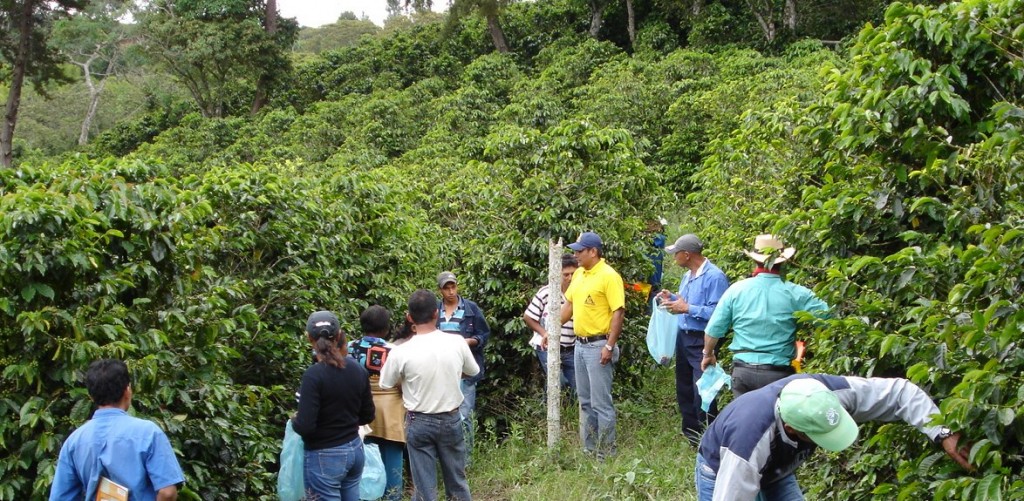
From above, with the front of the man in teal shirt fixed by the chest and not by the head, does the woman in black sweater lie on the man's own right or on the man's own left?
on the man's own left

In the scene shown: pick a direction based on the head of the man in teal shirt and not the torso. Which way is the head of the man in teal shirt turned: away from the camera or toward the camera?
away from the camera

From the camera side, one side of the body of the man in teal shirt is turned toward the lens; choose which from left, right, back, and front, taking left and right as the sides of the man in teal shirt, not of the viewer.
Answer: back

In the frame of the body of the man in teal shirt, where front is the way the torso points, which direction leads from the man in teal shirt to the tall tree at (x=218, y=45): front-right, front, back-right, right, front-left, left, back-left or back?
front-left

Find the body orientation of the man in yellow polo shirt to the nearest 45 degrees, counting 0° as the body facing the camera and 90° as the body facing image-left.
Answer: approximately 45°

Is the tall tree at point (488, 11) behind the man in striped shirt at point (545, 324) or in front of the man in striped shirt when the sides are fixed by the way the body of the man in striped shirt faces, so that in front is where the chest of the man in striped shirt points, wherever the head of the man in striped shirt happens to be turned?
behind

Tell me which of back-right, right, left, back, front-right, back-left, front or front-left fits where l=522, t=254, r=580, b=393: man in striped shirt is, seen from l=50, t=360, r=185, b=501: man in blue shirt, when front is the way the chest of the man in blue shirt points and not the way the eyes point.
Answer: front-right

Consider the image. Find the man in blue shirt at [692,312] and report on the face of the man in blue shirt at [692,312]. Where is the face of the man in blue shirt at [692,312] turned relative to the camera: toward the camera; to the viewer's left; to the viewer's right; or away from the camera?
to the viewer's left

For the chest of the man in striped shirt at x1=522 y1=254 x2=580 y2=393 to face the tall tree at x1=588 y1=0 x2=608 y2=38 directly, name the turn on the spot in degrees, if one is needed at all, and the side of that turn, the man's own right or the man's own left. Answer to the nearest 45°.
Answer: approximately 135° to the man's own left

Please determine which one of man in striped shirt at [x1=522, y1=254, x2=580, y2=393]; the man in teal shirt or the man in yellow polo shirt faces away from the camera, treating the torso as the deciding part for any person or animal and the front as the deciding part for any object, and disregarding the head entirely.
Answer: the man in teal shirt

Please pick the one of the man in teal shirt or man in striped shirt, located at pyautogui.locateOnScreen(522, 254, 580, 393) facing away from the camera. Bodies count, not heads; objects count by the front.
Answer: the man in teal shirt

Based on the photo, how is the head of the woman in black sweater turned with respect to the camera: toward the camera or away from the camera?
away from the camera

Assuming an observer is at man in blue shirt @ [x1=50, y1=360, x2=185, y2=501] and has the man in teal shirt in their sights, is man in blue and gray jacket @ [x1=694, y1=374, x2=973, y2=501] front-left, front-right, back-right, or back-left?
front-right

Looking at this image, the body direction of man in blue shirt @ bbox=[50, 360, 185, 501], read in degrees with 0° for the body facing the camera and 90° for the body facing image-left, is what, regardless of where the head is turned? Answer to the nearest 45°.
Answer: approximately 180°
